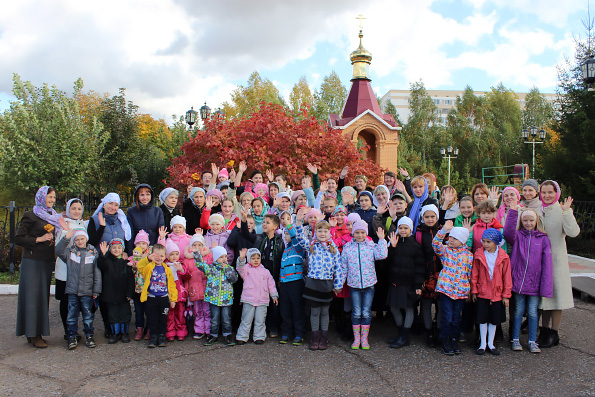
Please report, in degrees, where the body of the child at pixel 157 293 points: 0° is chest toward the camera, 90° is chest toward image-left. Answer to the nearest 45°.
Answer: approximately 0°

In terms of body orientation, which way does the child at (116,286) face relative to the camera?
toward the camera

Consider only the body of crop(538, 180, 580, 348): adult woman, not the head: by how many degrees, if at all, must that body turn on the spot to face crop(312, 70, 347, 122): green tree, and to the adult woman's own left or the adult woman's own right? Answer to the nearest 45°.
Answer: approximately 90° to the adult woman's own right

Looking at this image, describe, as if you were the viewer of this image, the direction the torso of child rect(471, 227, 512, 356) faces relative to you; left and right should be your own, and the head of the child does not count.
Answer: facing the viewer

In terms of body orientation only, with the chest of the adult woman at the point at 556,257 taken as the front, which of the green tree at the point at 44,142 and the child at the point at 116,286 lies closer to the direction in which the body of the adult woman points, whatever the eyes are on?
the child

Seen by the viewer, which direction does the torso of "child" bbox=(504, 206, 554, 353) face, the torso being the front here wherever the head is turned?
toward the camera

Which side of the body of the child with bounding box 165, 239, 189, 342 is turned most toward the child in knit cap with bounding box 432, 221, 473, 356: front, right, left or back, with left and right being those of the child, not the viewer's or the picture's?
left

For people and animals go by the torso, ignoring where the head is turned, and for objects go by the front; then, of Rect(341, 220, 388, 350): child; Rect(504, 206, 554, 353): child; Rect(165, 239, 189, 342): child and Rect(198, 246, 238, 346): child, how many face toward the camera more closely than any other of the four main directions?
4

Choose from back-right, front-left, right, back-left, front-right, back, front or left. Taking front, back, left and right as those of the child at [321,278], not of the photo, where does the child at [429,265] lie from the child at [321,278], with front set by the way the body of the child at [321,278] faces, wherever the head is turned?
left

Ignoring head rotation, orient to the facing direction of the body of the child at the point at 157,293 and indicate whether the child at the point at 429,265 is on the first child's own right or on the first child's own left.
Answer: on the first child's own left
